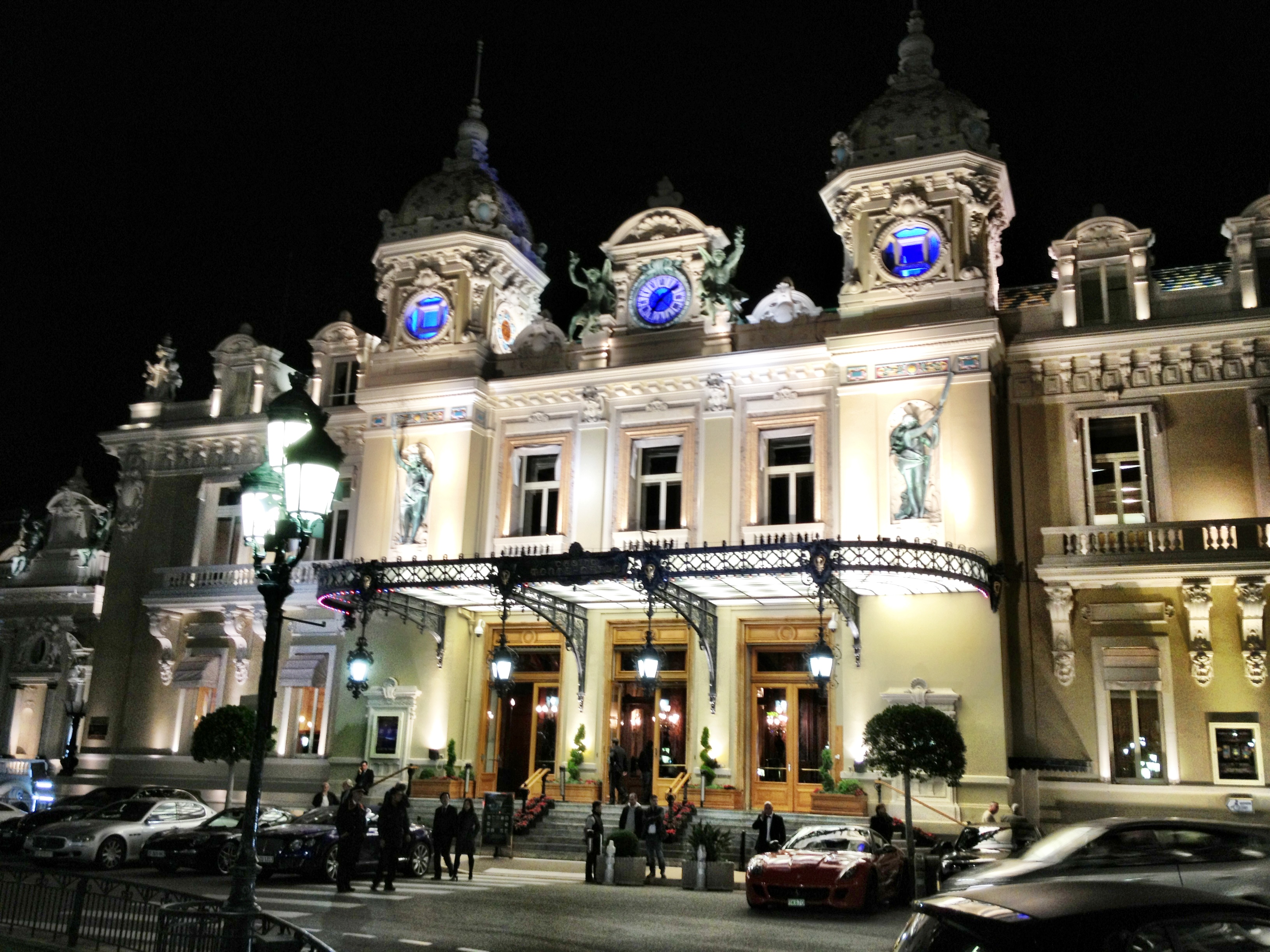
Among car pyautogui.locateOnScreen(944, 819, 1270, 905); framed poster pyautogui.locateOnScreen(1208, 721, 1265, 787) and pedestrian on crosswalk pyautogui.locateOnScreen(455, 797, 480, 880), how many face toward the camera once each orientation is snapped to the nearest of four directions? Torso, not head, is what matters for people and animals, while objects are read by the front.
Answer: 2

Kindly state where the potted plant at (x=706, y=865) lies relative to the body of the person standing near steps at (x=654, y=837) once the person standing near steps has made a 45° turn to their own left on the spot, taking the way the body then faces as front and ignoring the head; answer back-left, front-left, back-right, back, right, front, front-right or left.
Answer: front

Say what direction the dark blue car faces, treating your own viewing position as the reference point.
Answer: facing the viewer and to the left of the viewer

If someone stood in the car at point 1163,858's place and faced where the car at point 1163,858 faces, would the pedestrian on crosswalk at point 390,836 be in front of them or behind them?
in front

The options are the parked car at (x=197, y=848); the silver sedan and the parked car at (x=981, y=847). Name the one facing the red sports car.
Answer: the parked car at (x=981, y=847)

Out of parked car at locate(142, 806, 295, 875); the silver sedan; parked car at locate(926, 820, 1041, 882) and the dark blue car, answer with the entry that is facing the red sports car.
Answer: parked car at locate(926, 820, 1041, 882)

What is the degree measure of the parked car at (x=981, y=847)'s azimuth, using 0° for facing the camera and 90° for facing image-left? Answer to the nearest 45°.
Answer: approximately 45°

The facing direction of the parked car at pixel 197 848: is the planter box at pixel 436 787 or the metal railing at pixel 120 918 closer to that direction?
the metal railing

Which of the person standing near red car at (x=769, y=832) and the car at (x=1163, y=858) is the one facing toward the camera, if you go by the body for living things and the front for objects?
the person standing near red car

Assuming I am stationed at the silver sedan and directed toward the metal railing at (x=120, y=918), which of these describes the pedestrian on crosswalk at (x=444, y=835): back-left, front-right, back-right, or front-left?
front-left

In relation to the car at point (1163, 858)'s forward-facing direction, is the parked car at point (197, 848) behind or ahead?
ahead

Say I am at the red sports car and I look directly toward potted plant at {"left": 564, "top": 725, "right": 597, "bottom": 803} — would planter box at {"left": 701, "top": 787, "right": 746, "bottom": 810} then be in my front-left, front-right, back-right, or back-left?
front-right

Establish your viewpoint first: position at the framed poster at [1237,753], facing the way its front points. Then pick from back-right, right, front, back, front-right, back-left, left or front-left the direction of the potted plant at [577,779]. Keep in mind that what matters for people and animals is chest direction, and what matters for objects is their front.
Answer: right

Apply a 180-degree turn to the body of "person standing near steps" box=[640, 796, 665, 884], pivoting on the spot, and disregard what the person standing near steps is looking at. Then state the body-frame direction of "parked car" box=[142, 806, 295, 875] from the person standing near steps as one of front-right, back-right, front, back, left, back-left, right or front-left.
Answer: left

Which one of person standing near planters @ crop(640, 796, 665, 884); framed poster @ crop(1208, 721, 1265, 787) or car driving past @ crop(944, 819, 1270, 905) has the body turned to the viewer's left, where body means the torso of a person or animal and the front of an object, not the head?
the car driving past

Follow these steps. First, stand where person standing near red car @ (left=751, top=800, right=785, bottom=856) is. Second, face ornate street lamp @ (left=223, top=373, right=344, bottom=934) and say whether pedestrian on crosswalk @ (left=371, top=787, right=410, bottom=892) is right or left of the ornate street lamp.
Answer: right

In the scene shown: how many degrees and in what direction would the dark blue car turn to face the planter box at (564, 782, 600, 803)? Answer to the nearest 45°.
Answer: approximately 180°

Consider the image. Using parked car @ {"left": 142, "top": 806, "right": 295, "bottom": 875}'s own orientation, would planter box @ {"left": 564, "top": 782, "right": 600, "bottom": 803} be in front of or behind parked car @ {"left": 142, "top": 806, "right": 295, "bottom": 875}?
behind

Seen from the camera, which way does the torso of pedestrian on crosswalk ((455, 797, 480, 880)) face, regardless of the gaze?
toward the camera
